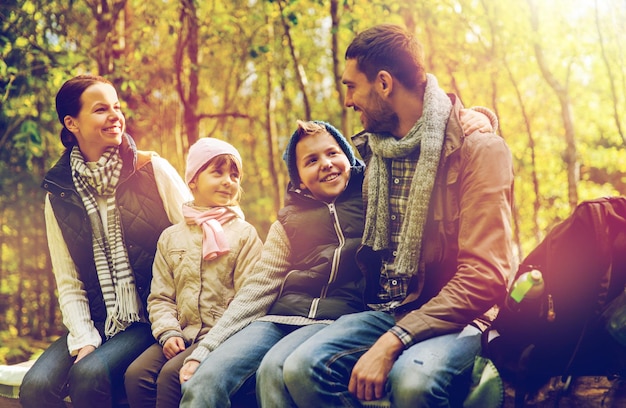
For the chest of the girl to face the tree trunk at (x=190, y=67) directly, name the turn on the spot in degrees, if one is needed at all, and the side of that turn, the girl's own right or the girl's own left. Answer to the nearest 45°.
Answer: approximately 180°

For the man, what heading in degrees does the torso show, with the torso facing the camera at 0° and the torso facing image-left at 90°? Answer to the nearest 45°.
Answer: approximately 45°

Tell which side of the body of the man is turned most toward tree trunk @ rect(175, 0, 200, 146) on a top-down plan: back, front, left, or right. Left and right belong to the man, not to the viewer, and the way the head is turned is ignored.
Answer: right

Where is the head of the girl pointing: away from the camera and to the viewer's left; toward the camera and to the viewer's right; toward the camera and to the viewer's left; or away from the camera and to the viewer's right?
toward the camera and to the viewer's right

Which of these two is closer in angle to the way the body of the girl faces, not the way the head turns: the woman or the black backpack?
the black backpack

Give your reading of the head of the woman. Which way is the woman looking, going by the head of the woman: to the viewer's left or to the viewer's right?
to the viewer's right

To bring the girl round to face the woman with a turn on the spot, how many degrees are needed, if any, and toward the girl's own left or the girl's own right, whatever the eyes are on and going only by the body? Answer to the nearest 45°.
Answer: approximately 135° to the girl's own right

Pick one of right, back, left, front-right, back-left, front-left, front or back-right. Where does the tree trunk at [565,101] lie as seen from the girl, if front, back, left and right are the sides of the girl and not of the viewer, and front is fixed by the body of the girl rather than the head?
back-left

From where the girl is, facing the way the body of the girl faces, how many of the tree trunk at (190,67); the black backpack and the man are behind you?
1

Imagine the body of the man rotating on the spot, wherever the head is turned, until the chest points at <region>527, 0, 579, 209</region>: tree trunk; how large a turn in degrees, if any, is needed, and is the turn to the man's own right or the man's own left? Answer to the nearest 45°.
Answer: approximately 135° to the man's own right

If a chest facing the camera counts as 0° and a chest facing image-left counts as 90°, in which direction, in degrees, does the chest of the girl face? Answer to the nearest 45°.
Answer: approximately 0°

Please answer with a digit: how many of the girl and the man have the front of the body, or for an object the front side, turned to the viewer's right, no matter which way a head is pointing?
0

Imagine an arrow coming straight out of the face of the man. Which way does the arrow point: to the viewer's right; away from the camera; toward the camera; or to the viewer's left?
to the viewer's left

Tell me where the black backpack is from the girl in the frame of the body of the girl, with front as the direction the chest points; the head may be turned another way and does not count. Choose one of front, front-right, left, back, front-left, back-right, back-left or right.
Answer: front-left

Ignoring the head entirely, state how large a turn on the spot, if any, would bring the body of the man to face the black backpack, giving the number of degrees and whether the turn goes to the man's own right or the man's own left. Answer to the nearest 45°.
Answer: approximately 90° to the man's own left
